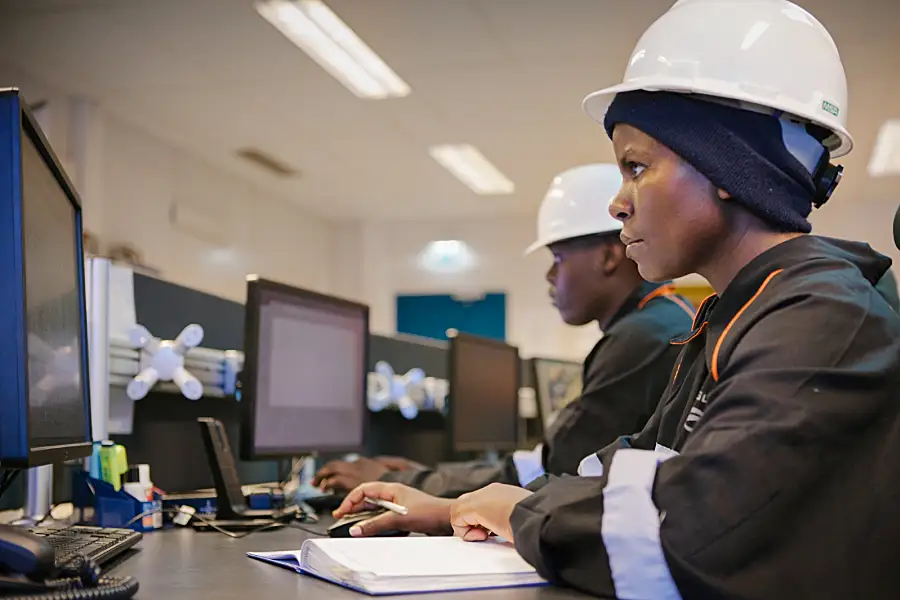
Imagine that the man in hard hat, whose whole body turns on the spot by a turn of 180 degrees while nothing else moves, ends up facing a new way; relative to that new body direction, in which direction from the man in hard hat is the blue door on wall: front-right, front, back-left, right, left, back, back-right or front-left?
left

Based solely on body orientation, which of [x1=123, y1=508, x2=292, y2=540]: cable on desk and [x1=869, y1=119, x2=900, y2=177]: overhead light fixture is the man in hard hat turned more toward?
the cable on desk

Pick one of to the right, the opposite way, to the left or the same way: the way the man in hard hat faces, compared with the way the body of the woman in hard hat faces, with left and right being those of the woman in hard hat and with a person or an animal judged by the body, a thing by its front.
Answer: the same way

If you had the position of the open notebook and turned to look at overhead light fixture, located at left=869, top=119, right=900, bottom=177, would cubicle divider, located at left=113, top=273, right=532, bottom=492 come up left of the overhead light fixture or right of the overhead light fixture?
left

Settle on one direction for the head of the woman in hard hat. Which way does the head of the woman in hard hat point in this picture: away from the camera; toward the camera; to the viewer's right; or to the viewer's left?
to the viewer's left

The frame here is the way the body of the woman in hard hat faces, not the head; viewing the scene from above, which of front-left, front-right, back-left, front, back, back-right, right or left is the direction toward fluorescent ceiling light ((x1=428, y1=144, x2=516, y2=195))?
right

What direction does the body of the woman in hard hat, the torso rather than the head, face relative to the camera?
to the viewer's left

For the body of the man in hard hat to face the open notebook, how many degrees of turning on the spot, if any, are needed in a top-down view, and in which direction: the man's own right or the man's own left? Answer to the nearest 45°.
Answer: approximately 90° to the man's own left

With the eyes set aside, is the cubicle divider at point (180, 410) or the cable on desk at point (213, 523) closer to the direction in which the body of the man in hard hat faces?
the cubicle divider

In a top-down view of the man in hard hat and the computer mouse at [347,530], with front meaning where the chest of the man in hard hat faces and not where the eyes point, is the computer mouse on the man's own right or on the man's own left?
on the man's own left

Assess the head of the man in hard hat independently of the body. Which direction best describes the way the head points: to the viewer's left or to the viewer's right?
to the viewer's left

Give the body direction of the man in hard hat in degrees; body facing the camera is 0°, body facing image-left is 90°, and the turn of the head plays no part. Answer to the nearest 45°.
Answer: approximately 90°
